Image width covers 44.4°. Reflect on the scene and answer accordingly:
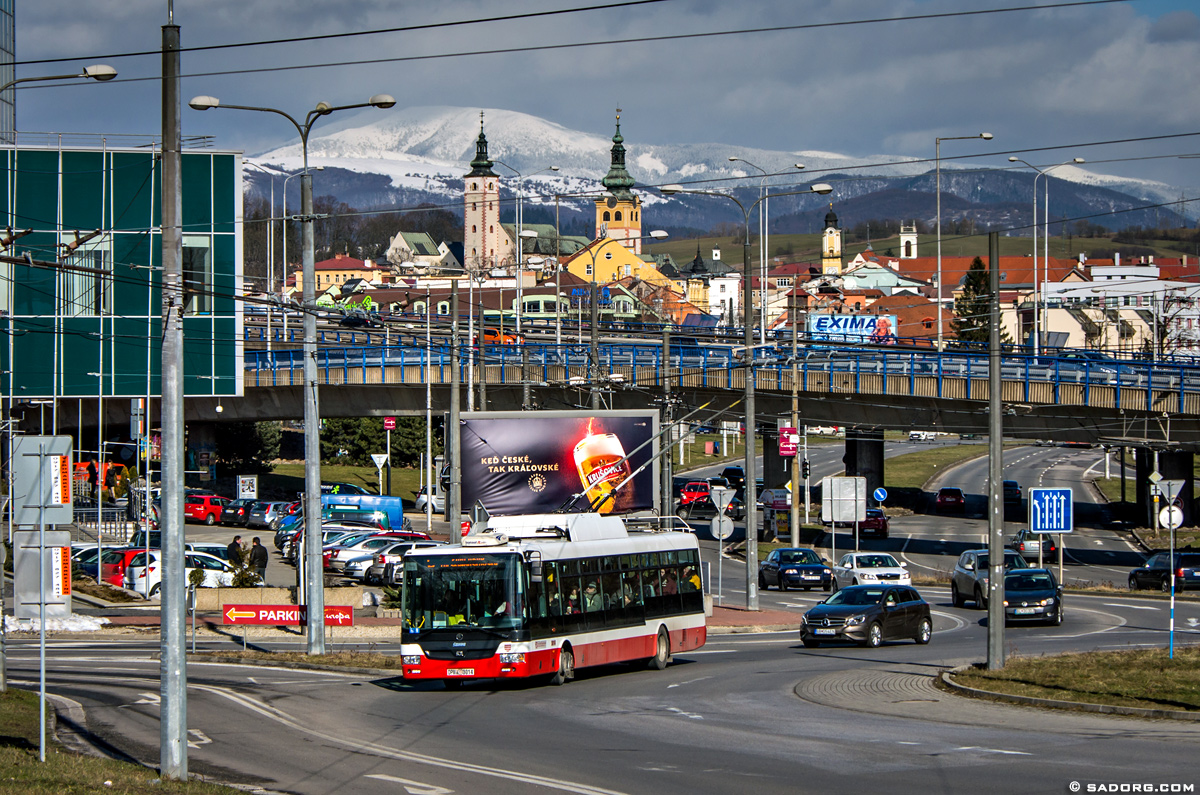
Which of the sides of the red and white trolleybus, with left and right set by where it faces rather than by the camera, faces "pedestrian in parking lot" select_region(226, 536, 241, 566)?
right

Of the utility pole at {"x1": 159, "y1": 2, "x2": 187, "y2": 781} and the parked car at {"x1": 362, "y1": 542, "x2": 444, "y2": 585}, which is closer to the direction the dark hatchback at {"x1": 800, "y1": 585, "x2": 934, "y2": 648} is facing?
the utility pole

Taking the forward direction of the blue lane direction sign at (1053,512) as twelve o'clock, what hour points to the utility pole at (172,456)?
The utility pole is roughly at 1 o'clock from the blue lane direction sign.

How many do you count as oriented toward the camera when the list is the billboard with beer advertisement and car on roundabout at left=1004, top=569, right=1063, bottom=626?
2

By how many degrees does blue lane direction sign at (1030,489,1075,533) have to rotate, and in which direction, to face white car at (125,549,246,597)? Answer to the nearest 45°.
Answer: approximately 90° to its right

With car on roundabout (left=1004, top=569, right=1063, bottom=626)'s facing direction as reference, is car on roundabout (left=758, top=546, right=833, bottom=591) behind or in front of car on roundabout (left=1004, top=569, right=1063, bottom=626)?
behind

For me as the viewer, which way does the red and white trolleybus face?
facing the viewer and to the left of the viewer

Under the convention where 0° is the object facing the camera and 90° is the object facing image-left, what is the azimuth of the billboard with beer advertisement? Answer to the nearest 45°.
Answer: approximately 0°

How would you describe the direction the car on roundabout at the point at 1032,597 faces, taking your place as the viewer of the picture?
facing the viewer

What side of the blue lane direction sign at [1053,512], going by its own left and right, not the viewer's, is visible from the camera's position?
front

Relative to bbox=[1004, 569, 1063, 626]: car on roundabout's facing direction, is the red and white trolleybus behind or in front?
in front

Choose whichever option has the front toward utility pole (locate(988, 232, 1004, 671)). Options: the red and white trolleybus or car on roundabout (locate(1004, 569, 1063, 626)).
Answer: the car on roundabout

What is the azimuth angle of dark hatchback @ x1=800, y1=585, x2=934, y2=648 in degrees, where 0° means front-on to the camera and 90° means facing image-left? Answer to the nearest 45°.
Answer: approximately 45°

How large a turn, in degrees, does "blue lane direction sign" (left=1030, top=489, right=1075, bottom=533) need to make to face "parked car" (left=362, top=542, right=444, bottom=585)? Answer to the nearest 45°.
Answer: approximately 135° to its right
